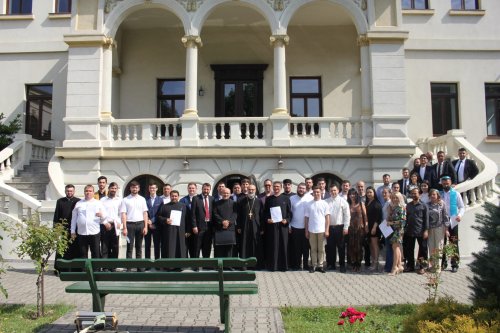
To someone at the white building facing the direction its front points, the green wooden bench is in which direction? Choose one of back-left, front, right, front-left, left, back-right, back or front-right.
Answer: front

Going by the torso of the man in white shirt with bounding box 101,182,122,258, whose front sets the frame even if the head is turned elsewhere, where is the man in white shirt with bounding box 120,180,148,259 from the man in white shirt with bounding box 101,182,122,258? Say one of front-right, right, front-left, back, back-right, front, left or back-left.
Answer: left

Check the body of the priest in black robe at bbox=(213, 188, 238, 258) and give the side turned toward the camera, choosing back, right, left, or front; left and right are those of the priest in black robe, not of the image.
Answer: front

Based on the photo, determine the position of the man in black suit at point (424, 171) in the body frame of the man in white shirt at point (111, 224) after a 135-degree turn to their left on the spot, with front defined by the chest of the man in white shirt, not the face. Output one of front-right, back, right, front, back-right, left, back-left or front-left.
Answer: front-right

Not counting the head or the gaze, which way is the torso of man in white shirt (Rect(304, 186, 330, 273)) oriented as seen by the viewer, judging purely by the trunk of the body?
toward the camera

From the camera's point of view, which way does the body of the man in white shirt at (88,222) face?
toward the camera

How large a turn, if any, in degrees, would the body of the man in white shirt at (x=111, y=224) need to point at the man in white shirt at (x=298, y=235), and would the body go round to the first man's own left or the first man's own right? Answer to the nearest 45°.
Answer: approximately 90° to the first man's own left

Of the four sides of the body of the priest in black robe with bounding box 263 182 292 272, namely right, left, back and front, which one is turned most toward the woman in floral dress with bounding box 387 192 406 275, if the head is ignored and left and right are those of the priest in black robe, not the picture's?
left

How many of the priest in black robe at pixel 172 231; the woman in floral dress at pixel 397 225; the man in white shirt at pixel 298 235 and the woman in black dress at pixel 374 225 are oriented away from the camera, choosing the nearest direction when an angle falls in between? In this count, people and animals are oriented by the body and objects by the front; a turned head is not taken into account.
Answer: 0

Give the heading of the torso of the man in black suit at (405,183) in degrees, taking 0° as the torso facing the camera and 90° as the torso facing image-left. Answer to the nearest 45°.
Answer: approximately 0°

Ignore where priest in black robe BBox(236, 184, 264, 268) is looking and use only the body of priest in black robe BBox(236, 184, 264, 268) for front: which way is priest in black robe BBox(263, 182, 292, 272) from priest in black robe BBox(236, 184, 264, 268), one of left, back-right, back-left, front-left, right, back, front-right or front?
left
